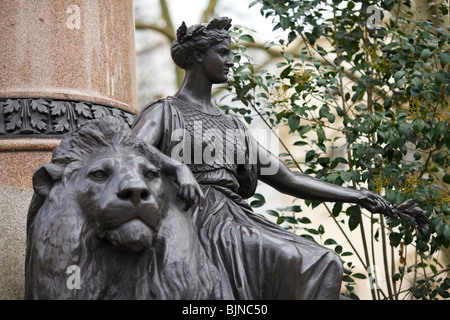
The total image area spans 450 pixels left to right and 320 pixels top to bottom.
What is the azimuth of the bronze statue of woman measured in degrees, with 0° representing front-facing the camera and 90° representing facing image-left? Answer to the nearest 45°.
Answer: approximately 315°

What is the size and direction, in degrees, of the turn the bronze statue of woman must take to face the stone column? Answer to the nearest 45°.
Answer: approximately 180°
